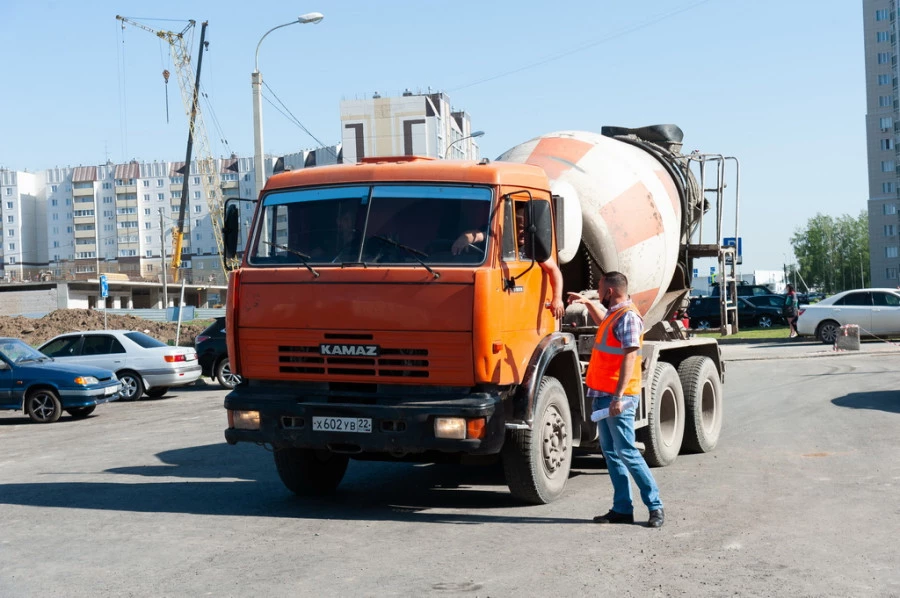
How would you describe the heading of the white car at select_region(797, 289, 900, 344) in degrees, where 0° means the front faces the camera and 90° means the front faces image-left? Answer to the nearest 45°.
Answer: approximately 270°

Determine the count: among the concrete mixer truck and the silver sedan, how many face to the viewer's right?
0

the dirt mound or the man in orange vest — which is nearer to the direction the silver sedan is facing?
the dirt mound

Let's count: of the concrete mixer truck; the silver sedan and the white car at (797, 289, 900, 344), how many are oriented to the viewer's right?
1

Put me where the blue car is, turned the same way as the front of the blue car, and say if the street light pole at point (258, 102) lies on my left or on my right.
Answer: on my left

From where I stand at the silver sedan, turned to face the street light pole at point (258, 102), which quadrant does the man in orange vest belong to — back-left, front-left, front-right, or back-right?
back-right

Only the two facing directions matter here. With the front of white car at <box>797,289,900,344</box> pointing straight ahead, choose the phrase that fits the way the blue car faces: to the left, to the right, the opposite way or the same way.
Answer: the same way

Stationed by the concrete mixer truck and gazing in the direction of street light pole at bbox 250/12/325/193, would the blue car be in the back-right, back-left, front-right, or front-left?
front-left

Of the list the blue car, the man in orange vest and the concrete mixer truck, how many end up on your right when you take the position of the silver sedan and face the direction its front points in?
0

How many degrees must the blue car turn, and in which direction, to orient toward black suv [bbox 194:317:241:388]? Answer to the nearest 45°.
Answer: approximately 90° to its left

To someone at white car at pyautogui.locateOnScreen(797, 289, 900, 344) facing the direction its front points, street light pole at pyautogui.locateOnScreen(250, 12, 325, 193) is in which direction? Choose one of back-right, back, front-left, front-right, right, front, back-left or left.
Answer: back-right

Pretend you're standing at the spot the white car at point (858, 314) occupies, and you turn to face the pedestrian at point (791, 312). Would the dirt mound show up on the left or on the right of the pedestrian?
left

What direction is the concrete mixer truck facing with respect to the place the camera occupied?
facing the viewer and to the left of the viewer
